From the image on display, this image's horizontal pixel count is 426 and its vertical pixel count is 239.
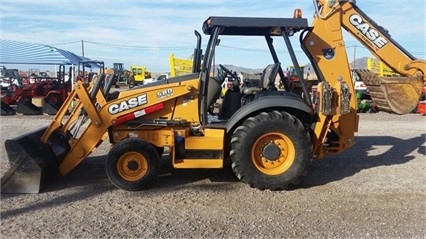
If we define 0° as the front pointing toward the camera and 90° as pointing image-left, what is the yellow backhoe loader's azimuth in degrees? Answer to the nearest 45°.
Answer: approximately 90°
